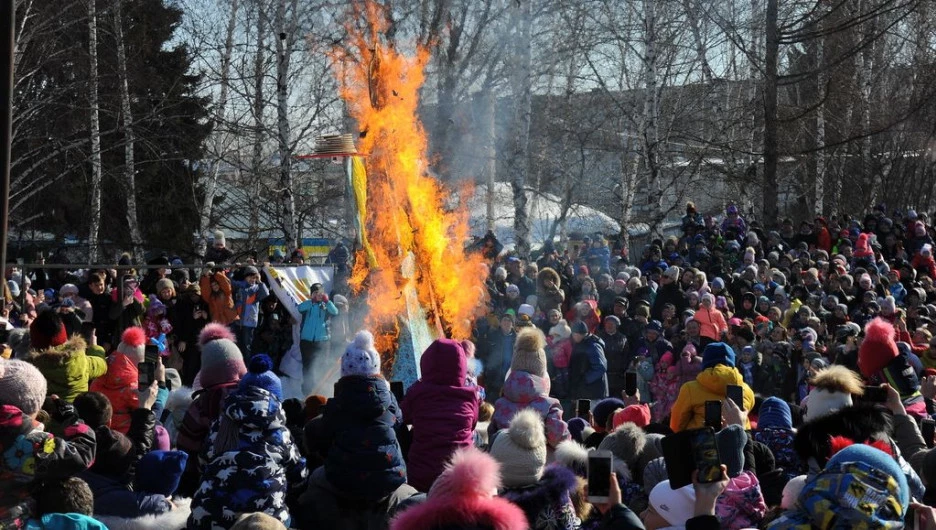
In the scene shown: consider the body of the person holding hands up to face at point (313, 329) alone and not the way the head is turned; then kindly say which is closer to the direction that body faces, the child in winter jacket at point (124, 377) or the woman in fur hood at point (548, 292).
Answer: the child in winter jacket

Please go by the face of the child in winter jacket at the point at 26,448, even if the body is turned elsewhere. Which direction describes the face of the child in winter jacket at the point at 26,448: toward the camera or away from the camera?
away from the camera

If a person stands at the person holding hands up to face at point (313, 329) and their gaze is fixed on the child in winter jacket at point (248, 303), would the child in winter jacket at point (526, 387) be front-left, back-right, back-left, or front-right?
back-left

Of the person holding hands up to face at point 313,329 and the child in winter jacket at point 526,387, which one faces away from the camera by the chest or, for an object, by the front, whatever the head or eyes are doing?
the child in winter jacket

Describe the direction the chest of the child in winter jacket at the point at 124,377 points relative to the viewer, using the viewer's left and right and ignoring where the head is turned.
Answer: facing away from the viewer and to the right of the viewer

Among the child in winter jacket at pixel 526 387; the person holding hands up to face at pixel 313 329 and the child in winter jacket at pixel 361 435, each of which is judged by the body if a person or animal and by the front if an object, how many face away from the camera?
2

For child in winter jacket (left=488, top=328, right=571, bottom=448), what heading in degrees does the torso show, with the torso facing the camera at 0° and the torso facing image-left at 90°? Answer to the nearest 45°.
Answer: approximately 180°

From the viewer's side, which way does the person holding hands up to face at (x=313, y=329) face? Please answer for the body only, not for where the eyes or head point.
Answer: toward the camera

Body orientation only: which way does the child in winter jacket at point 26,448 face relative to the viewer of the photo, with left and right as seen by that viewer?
facing away from the viewer and to the right of the viewer

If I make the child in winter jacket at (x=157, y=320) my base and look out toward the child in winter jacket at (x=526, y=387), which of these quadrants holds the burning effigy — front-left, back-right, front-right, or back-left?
front-left

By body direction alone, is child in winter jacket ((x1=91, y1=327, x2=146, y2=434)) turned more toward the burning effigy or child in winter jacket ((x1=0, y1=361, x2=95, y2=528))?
the burning effigy

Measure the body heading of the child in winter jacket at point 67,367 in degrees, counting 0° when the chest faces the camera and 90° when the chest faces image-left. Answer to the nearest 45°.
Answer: approximately 225°

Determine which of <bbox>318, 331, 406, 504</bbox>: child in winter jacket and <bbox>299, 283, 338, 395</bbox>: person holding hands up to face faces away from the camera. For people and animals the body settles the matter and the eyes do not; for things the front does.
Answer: the child in winter jacket

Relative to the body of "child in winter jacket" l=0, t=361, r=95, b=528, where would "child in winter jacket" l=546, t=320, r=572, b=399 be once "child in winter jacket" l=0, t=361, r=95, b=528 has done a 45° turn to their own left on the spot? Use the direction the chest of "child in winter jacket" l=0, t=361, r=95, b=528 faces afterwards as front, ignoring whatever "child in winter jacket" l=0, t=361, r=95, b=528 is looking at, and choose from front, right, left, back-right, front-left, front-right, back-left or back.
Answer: front-right

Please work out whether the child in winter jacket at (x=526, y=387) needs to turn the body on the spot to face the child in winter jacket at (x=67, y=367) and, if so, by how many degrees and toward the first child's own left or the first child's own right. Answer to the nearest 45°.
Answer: approximately 90° to the first child's own left

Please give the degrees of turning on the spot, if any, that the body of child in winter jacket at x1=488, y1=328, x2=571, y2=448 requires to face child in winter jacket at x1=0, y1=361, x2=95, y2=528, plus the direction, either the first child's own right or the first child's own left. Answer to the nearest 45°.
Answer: approximately 135° to the first child's own left

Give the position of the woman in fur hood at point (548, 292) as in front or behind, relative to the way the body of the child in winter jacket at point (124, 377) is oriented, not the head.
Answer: in front
